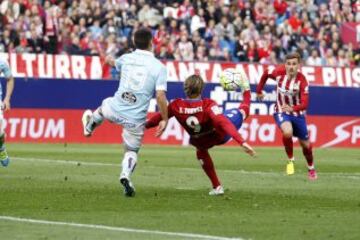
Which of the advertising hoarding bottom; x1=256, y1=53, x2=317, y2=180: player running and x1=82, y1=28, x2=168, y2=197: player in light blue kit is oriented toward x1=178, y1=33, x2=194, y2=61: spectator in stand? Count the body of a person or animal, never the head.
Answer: the player in light blue kit

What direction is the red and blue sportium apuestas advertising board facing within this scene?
toward the camera

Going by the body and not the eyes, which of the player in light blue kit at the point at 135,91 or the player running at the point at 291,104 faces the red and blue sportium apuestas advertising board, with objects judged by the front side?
the player in light blue kit

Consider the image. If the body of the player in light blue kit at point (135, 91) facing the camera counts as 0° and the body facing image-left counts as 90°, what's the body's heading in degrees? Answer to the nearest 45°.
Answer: approximately 180°

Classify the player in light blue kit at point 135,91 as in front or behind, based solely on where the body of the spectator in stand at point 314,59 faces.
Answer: in front

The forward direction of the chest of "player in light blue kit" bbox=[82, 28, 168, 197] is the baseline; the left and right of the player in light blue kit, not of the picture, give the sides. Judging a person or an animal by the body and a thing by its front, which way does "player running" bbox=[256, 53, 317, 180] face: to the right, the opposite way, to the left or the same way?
the opposite way

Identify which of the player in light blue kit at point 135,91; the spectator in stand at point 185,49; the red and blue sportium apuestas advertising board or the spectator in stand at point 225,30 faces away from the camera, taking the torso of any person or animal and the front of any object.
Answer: the player in light blue kit

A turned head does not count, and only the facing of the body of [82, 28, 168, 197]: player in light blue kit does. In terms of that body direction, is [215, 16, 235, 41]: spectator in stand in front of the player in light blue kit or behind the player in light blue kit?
in front

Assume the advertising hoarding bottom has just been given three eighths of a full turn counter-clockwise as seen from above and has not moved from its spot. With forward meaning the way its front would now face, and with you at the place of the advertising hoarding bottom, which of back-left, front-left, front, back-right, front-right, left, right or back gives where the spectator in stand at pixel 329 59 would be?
front

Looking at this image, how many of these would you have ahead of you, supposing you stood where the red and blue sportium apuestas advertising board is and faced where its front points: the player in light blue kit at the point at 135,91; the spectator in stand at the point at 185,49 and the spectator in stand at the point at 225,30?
1

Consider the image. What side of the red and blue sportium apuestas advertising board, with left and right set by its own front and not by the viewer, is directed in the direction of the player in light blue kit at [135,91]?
front

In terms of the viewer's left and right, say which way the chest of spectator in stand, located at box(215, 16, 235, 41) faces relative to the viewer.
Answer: facing the viewer

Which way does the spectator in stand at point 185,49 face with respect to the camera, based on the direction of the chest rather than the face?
toward the camera

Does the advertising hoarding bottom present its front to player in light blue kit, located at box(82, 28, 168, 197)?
yes

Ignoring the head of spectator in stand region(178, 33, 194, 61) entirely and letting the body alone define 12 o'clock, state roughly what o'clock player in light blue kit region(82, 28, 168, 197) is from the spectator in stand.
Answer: The player in light blue kit is roughly at 12 o'clock from the spectator in stand.
